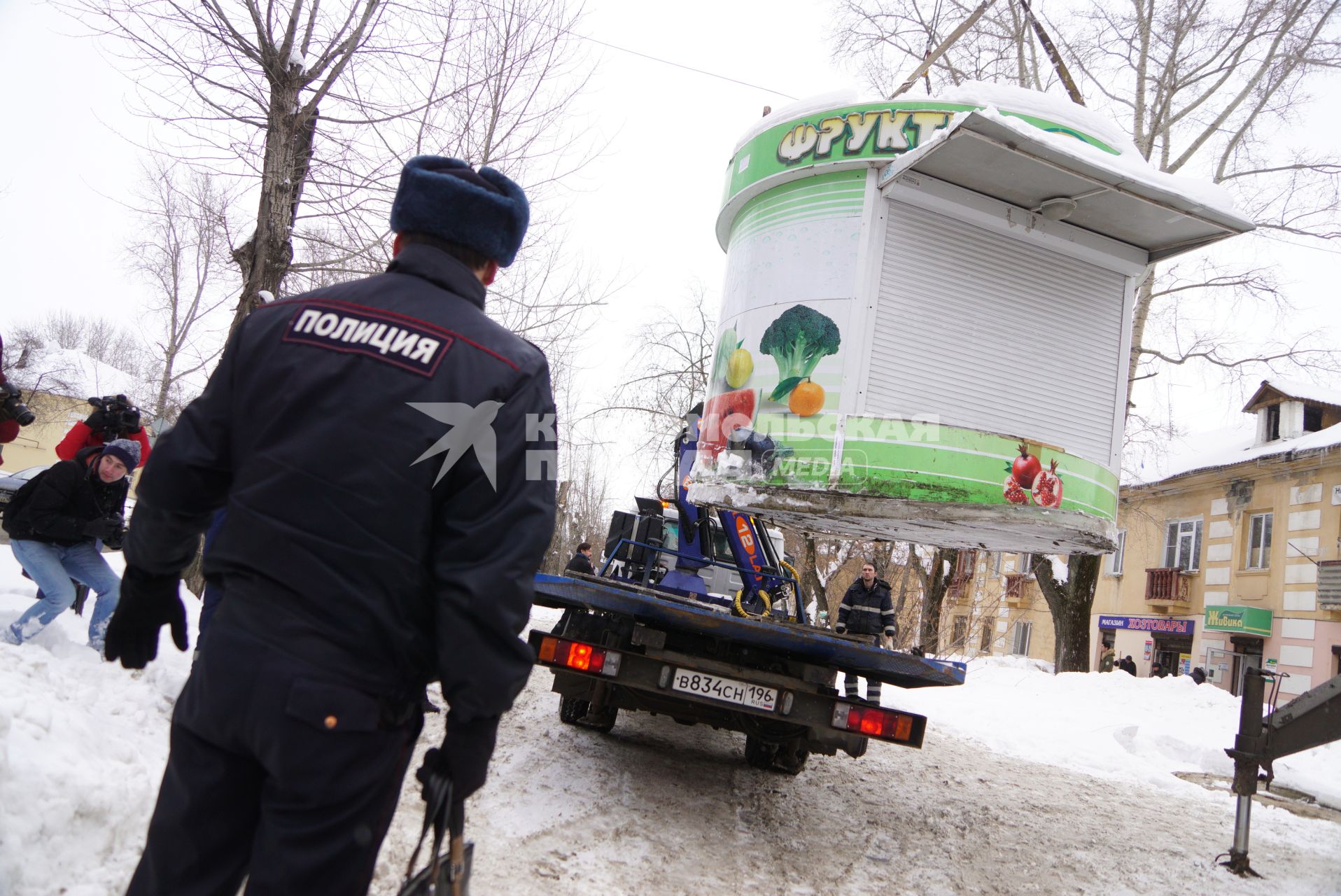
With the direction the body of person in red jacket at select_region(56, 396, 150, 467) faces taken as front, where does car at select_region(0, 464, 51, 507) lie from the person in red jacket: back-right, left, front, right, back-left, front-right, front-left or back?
back-left

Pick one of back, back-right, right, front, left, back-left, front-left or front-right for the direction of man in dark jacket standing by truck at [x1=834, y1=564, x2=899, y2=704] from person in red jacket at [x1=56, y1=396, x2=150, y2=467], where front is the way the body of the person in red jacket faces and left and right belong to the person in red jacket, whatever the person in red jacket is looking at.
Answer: front-left

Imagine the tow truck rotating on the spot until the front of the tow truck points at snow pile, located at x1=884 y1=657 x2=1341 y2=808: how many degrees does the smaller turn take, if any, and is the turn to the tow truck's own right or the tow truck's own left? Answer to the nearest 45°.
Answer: approximately 45° to the tow truck's own right

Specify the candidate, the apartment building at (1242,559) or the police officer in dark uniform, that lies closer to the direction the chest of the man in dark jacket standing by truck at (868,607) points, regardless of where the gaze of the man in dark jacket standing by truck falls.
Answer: the police officer in dark uniform

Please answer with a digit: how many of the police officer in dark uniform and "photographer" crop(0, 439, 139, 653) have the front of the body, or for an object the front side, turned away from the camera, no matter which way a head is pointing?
1

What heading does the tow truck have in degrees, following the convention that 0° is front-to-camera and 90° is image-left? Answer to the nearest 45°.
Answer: approximately 180°

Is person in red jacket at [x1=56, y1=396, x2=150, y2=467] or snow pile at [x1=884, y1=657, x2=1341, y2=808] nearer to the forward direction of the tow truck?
the snow pile

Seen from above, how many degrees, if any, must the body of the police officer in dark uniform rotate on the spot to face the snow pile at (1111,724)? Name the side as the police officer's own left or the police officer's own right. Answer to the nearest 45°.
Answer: approximately 45° to the police officer's own right

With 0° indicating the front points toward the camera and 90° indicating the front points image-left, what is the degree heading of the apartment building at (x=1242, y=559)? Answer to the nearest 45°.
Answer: approximately 45°

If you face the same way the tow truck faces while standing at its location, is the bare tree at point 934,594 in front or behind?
in front

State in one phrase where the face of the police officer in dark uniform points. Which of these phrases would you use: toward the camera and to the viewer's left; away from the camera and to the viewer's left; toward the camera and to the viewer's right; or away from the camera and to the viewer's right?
away from the camera and to the viewer's right

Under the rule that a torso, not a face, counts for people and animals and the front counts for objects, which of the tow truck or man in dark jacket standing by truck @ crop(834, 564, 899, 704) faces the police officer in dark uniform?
the man in dark jacket standing by truck

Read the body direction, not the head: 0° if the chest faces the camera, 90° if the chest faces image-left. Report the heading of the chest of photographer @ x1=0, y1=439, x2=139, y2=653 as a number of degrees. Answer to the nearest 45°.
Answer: approximately 315°

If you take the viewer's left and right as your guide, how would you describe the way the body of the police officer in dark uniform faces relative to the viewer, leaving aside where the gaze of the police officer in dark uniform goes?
facing away from the viewer
